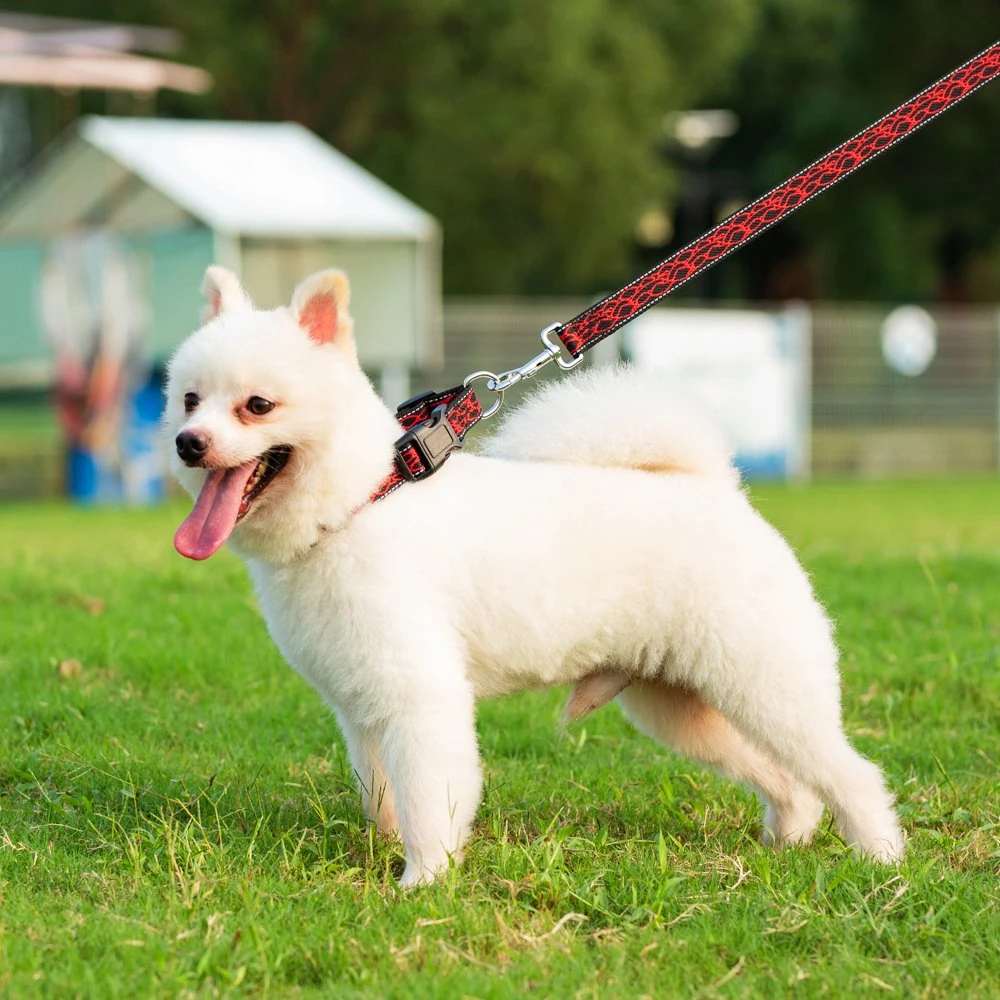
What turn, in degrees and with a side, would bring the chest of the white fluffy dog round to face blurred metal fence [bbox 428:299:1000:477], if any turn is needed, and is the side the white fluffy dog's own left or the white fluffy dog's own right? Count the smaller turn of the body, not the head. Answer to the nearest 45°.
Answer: approximately 90° to the white fluffy dog's own right

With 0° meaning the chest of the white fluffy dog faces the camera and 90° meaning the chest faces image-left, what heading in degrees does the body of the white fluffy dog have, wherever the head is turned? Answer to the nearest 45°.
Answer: approximately 90°

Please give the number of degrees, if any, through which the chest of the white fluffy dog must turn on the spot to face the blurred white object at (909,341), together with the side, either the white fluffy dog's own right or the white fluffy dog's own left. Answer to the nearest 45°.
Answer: approximately 90° to the white fluffy dog's own right

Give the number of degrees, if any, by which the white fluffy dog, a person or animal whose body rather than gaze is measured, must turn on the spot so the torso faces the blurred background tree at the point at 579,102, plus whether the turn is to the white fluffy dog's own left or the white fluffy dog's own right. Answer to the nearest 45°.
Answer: approximately 90° to the white fluffy dog's own right
